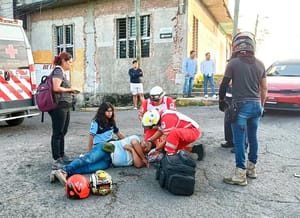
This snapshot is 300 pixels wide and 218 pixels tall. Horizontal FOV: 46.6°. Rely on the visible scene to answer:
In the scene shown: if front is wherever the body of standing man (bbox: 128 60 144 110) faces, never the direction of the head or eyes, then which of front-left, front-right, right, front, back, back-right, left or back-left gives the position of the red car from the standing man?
front-left

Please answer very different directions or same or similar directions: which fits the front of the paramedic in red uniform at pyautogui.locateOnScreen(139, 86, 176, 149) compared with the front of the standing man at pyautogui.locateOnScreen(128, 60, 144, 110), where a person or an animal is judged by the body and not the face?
same or similar directions

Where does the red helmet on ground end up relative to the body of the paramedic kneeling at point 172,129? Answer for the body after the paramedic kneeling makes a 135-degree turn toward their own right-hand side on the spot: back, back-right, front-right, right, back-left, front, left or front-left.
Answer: back

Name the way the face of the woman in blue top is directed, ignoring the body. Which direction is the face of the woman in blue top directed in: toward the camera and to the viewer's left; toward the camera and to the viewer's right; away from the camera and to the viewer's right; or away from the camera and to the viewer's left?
toward the camera and to the viewer's right

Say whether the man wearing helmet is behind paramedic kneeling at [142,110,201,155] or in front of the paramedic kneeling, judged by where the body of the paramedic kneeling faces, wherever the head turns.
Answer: behind

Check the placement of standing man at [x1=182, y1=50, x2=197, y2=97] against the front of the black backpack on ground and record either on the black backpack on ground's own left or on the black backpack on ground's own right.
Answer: on the black backpack on ground's own left

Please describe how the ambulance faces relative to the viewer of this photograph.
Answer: facing away from the viewer and to the left of the viewer

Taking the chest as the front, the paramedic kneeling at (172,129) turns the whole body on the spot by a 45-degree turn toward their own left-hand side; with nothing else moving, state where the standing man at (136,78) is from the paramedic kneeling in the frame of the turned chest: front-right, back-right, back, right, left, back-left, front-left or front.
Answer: back-right

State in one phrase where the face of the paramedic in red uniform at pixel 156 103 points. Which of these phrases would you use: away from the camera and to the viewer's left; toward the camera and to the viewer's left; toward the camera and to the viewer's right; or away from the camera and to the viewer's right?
toward the camera and to the viewer's left

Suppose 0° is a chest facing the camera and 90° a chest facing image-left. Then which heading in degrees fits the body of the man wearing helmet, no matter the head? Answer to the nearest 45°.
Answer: approximately 135°

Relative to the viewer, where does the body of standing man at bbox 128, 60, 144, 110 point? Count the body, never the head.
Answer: toward the camera

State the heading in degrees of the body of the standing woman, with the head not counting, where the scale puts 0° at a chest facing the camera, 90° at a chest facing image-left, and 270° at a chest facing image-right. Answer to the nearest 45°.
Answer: approximately 270°

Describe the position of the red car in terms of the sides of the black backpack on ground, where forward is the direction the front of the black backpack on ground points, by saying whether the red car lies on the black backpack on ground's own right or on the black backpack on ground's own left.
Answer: on the black backpack on ground's own left

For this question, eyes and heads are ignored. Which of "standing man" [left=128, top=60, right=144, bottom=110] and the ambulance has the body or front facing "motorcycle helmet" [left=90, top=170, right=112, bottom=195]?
the standing man

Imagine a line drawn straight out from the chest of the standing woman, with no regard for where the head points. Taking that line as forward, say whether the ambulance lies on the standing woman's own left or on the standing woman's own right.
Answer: on the standing woman's own left

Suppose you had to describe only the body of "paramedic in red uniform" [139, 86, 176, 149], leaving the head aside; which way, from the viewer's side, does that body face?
toward the camera

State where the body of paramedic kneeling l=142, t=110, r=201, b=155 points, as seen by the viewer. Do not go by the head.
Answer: to the viewer's left

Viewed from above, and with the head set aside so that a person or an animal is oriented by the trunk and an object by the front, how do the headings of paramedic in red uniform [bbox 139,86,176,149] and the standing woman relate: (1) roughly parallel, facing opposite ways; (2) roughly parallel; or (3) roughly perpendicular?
roughly perpendicular
